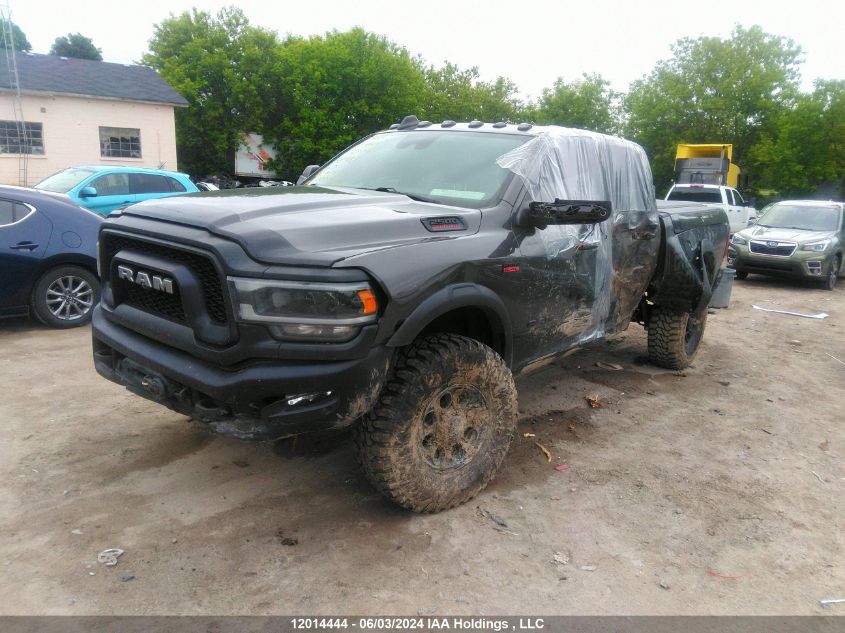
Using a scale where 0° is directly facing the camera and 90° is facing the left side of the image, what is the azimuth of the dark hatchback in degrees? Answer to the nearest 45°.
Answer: approximately 90°

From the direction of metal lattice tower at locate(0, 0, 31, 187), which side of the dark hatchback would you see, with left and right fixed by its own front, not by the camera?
right

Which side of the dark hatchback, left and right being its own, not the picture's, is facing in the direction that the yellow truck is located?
back

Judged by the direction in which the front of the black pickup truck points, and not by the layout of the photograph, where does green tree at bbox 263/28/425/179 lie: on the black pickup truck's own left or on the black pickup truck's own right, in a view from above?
on the black pickup truck's own right

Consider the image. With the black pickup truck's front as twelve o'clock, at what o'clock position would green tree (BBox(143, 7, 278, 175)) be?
The green tree is roughly at 4 o'clock from the black pickup truck.

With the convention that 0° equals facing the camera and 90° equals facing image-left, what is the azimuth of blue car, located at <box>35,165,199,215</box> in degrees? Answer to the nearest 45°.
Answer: approximately 45°

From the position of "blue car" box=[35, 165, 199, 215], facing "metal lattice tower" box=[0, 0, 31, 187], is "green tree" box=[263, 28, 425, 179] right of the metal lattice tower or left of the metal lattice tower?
right

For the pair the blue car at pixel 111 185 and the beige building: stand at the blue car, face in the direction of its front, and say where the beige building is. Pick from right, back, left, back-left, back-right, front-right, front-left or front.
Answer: back-right
